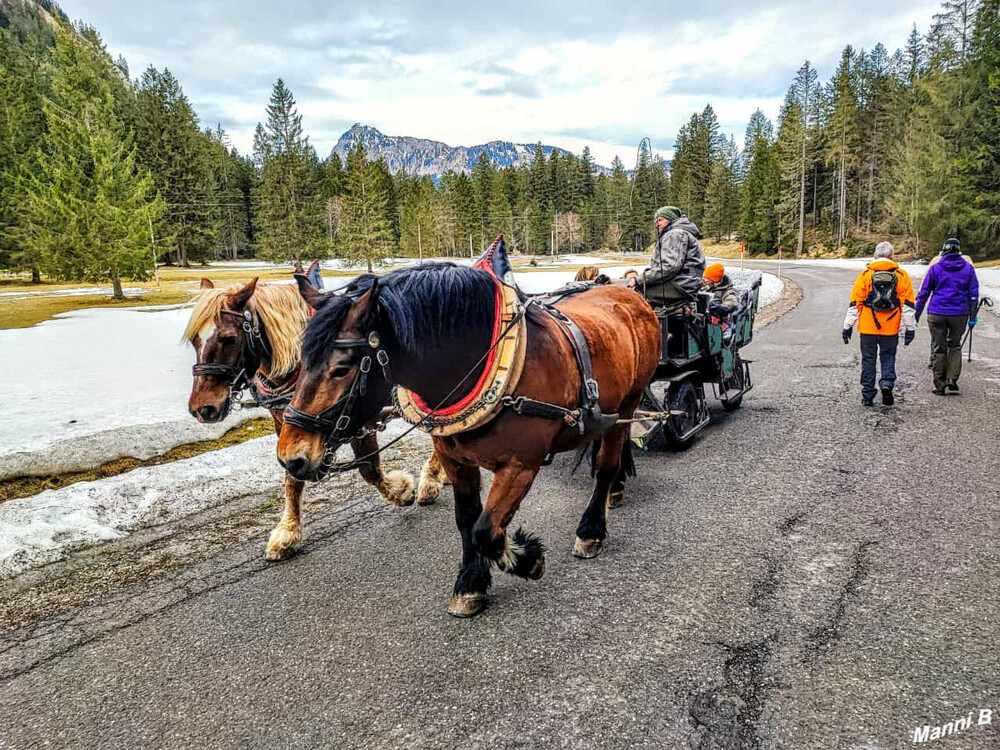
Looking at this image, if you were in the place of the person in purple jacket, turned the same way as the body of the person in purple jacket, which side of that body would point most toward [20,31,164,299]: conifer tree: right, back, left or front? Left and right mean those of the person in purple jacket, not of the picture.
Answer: left

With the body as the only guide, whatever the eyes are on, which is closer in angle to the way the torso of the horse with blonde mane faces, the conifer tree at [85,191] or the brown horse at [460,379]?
the brown horse

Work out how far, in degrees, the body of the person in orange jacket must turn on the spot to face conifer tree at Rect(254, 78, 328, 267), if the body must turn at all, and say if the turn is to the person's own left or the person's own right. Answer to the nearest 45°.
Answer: approximately 45° to the person's own left

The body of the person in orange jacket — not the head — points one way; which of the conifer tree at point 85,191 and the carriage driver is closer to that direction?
the conifer tree

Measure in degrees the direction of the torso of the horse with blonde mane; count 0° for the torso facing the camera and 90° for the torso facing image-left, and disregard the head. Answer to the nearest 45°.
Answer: approximately 45°

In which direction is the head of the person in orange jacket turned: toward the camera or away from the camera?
away from the camera

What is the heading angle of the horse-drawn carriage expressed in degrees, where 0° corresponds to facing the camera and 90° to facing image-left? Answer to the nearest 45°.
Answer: approximately 45°

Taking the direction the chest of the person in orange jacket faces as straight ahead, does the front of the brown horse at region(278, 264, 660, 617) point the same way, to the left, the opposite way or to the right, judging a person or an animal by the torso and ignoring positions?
the opposite way

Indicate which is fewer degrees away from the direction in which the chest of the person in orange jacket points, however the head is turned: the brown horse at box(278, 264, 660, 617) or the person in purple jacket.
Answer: the person in purple jacket

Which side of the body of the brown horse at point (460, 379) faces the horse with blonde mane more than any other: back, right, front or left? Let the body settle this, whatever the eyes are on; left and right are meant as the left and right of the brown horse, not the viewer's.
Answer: right

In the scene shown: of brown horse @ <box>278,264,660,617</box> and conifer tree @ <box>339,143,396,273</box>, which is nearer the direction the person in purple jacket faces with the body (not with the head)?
the conifer tree

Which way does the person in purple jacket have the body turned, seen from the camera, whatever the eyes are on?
away from the camera

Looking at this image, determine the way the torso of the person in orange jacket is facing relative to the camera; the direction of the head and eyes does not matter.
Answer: away from the camera

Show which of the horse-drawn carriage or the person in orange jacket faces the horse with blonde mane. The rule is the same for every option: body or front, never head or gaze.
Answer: the horse-drawn carriage
